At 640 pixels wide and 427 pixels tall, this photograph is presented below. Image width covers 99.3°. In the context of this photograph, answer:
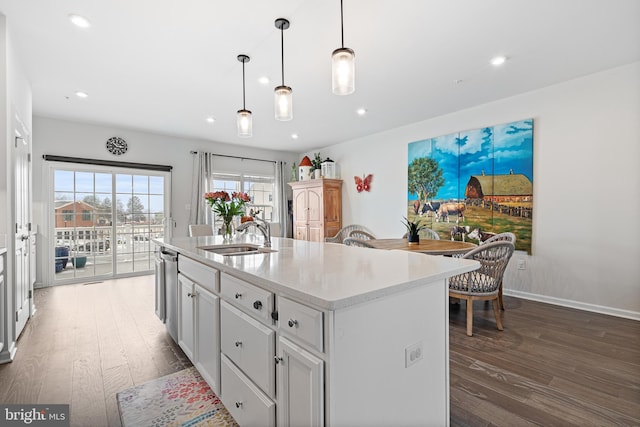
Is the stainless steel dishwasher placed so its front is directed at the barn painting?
no

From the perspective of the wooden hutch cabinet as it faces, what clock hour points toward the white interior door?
The white interior door is roughly at 12 o'clock from the wooden hutch cabinet.

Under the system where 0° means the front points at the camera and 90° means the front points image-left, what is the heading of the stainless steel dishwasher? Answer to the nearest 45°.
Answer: approximately 45°

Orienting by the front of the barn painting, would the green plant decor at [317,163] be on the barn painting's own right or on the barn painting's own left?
on the barn painting's own right

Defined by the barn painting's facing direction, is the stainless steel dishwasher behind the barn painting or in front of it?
in front

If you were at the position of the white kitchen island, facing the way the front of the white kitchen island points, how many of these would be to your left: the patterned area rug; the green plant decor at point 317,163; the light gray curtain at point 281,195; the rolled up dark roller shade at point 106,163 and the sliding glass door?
0

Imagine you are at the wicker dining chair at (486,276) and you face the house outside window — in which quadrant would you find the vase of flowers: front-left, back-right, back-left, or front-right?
front-left

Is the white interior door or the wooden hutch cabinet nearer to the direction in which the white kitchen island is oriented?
the white interior door

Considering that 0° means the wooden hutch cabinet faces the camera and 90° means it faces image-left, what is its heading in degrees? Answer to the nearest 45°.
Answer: approximately 45°

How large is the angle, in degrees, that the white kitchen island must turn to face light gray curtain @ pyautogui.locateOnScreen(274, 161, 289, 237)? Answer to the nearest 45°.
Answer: approximately 135° to its right

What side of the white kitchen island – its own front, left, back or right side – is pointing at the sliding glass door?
right

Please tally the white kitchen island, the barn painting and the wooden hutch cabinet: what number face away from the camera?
0

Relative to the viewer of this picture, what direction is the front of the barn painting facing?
facing the viewer and to the left of the viewer

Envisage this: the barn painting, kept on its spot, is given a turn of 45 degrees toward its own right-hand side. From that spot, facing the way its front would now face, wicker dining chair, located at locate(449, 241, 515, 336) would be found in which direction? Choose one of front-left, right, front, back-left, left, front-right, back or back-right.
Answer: left

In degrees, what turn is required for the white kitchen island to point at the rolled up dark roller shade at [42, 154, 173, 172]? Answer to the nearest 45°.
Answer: approximately 90° to its right

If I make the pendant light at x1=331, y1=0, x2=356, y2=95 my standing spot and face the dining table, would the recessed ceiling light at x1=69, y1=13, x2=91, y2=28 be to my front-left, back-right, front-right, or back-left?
back-left

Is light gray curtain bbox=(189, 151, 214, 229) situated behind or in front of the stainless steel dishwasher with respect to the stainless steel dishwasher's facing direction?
behind

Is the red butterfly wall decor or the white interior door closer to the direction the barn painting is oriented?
the white interior door
